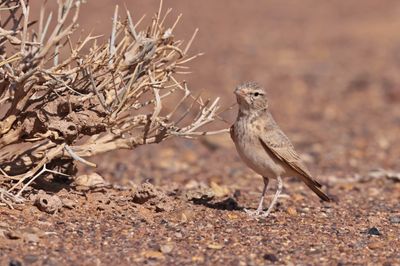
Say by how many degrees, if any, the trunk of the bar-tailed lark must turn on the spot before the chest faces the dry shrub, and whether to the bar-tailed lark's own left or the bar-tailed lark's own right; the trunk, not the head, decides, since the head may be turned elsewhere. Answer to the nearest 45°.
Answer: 0° — it already faces it

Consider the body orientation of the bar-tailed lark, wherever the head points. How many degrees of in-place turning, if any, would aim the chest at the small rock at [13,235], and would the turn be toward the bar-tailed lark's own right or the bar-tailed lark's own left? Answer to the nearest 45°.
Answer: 0° — it already faces it

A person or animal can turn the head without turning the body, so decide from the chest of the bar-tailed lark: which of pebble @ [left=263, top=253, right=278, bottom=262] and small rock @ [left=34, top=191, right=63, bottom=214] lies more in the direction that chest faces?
the small rock

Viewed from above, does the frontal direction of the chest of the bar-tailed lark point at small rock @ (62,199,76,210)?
yes

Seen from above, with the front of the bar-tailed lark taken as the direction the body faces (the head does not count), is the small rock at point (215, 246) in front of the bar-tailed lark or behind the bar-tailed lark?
in front

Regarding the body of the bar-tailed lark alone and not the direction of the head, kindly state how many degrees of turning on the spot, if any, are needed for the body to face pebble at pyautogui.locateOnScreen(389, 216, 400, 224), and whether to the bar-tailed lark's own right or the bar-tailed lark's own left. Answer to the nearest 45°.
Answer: approximately 135° to the bar-tailed lark's own left

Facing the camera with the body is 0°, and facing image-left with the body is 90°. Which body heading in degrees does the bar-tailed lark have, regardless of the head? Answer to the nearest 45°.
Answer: approximately 45°

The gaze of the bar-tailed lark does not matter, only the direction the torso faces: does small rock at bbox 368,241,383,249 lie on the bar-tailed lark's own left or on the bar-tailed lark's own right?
on the bar-tailed lark's own left

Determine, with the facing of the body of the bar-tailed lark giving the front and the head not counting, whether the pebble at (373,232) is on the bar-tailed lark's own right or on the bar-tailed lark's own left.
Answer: on the bar-tailed lark's own left

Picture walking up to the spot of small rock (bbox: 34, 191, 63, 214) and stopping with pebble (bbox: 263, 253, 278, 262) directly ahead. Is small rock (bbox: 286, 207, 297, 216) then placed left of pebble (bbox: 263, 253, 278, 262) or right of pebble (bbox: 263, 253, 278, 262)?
left

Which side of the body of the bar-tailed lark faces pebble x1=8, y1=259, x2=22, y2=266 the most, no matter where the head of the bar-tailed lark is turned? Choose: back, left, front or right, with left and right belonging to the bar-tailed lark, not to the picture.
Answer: front

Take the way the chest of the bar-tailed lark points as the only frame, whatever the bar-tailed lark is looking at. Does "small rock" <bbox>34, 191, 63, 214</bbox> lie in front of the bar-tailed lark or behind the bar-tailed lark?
in front

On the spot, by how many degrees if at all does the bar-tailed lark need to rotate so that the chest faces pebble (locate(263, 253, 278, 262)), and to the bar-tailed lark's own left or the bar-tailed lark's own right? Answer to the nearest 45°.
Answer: approximately 45° to the bar-tailed lark's own left

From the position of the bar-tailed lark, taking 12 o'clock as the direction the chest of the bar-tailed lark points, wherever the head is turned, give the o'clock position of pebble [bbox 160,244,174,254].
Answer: The pebble is roughly at 11 o'clock from the bar-tailed lark.
